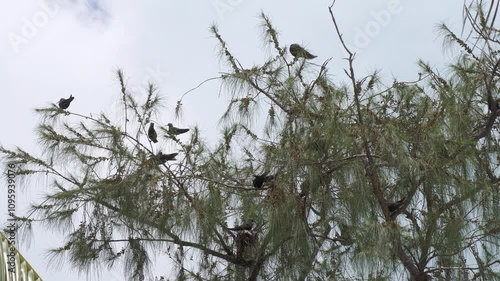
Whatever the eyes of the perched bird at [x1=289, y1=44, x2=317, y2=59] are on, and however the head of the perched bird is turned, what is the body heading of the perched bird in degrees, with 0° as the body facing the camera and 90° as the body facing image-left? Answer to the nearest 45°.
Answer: approximately 90°

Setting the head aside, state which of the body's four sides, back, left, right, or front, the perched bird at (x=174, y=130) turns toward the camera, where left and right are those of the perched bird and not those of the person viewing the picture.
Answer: left
